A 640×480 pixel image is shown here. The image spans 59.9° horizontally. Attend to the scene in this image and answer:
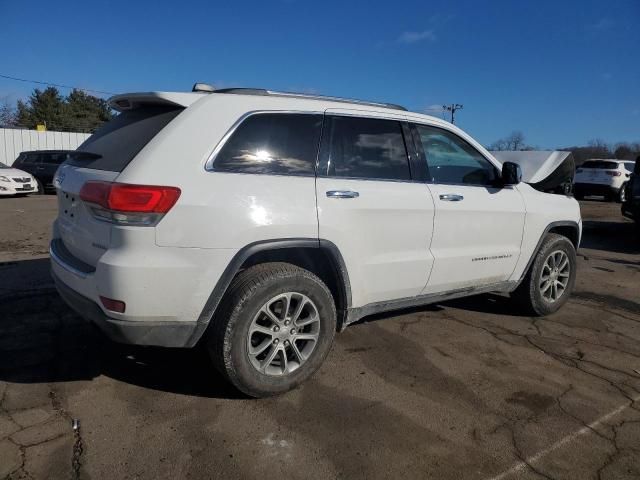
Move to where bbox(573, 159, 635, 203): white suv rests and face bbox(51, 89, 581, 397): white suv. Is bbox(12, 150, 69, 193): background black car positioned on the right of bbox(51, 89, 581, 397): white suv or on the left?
right

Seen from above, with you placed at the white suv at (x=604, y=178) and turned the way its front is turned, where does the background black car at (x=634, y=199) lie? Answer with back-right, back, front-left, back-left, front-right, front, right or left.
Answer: back-right

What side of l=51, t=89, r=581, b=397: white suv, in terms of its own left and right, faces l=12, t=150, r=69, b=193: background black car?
left

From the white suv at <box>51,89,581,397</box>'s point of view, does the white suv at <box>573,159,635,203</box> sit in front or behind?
in front

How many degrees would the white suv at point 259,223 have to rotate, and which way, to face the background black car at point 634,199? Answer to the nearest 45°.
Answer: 0° — it already faces it

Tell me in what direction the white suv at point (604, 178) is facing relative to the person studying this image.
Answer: facing away from the viewer and to the right of the viewer

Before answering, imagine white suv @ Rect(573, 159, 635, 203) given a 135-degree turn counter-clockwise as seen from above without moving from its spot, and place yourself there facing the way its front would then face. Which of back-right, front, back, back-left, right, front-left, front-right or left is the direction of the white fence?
front

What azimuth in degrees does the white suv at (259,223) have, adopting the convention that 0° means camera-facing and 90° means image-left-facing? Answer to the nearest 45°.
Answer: approximately 225°

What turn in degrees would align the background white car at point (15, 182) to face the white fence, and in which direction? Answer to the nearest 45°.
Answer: approximately 135° to its left
